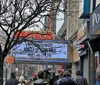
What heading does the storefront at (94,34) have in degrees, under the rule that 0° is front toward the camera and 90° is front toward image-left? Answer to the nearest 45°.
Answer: approximately 90°

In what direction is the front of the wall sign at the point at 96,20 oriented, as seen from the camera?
facing the viewer and to the left of the viewer
